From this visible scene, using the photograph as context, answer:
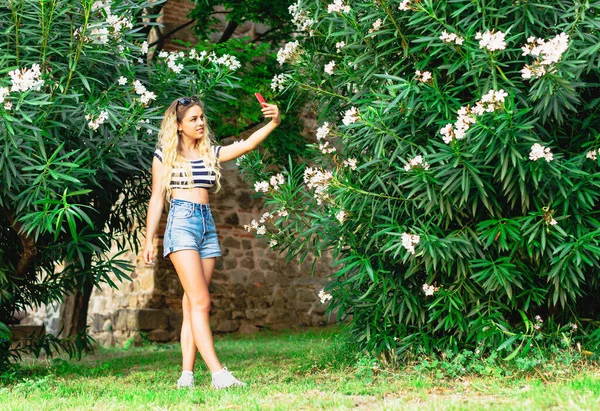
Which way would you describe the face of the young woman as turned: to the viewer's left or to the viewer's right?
to the viewer's right

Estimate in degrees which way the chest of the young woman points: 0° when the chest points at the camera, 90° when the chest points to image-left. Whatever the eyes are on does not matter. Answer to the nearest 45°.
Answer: approximately 315°

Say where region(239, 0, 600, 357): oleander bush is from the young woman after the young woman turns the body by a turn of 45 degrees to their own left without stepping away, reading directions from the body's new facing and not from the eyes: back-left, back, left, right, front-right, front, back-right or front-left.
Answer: front
